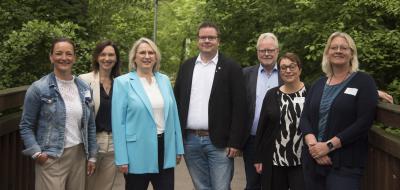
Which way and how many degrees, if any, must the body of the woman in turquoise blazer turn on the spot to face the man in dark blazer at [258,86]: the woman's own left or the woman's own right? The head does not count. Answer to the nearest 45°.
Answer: approximately 90° to the woman's own left

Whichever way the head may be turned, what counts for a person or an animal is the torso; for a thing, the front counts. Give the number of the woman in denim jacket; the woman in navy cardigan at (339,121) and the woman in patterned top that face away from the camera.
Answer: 0

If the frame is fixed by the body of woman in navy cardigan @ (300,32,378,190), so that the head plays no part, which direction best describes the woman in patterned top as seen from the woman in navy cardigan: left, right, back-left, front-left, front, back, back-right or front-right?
right

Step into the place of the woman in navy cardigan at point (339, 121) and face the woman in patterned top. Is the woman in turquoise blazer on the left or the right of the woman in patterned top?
left

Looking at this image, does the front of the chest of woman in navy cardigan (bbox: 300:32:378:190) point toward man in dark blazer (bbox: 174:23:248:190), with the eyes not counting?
no

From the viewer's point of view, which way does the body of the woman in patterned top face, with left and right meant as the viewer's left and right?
facing the viewer and to the right of the viewer

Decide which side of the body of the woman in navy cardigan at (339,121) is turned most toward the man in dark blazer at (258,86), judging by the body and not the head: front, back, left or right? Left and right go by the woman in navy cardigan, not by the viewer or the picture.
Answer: right

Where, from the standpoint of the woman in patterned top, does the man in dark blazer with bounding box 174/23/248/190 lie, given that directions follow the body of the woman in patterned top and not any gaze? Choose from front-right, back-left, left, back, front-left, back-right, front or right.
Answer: back-right

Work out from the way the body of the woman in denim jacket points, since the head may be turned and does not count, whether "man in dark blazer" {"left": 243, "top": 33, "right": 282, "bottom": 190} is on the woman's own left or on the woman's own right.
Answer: on the woman's own left

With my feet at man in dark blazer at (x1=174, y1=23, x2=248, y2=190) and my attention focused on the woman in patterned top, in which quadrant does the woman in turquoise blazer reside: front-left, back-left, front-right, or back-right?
back-right

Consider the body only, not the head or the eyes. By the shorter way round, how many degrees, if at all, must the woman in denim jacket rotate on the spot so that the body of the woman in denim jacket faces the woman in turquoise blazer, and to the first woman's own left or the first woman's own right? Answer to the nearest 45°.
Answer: approximately 45° to the first woman's own left

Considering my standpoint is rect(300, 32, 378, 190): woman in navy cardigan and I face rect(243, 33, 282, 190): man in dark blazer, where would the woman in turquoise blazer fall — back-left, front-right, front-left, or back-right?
front-left

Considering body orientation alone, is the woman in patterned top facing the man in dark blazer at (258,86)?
no

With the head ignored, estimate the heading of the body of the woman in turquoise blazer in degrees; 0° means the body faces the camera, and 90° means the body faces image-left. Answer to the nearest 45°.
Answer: approximately 315°

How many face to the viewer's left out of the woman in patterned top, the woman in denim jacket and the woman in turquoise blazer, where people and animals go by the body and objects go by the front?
0

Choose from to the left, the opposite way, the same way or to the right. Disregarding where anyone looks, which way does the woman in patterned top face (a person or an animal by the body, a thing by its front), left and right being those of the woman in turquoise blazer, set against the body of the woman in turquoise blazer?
the same way

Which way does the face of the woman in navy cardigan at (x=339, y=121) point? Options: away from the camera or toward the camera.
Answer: toward the camera
